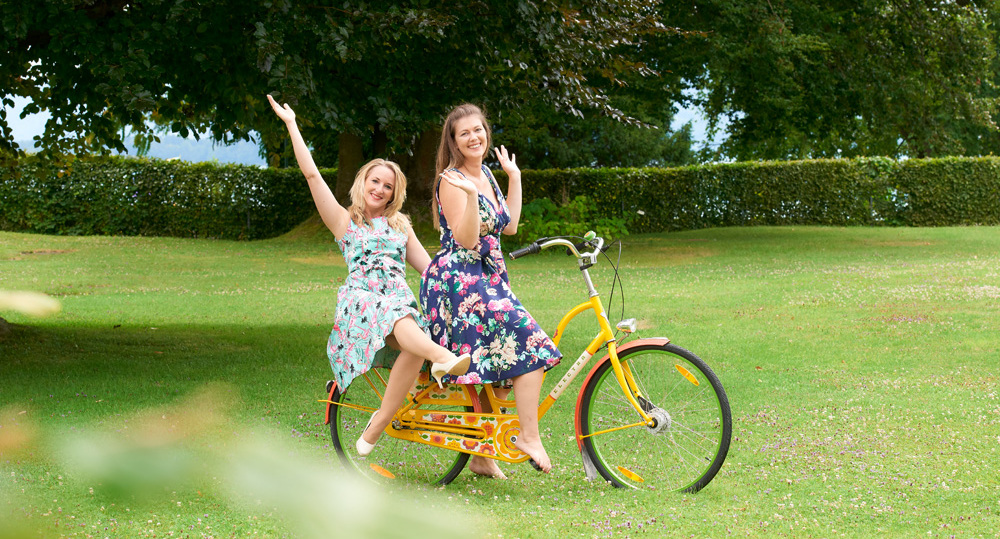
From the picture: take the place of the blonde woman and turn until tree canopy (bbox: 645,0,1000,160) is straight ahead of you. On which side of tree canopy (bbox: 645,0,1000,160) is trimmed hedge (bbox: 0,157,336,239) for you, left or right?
left

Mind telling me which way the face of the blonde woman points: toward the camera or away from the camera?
toward the camera

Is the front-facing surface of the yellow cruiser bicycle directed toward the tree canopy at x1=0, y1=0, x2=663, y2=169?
no

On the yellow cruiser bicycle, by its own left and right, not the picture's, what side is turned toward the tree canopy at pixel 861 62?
left

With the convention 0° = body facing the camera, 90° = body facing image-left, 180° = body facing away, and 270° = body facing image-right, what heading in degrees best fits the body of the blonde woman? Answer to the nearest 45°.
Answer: approximately 0°

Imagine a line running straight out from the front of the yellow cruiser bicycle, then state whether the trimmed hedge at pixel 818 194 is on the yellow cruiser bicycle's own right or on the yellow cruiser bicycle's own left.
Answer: on the yellow cruiser bicycle's own left

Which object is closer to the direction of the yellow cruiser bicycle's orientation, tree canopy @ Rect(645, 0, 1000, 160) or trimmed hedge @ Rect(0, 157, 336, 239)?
the tree canopy

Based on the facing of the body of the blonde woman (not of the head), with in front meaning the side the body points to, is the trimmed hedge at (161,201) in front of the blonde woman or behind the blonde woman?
behind

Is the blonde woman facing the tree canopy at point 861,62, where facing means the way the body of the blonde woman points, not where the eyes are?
no

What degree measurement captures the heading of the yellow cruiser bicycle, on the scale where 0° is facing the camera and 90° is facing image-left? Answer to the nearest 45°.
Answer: approximately 270°

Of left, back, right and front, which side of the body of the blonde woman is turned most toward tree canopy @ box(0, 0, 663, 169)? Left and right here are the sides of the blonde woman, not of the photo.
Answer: back

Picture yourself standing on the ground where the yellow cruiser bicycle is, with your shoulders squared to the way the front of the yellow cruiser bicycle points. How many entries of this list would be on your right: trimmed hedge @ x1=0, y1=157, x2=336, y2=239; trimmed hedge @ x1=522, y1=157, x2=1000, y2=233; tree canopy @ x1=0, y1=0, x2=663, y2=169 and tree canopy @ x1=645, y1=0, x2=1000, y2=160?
0

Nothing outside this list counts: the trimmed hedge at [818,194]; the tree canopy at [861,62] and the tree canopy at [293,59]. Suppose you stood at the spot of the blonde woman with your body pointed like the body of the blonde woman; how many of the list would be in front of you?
0

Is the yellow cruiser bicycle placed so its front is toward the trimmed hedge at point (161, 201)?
no
